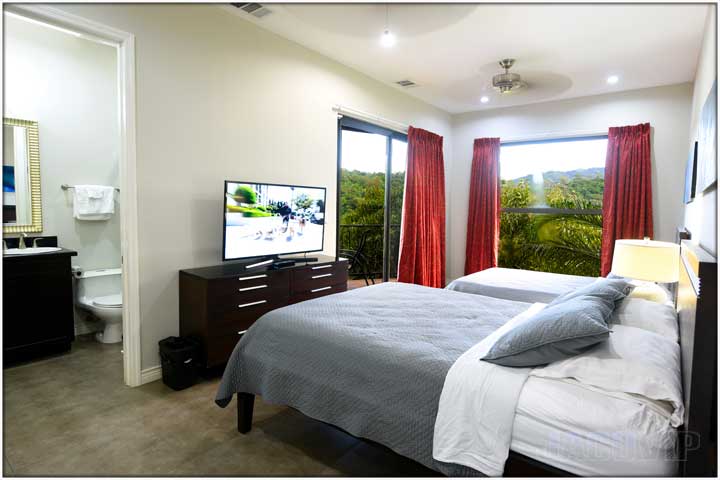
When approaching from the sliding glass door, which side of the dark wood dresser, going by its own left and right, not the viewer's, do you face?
left

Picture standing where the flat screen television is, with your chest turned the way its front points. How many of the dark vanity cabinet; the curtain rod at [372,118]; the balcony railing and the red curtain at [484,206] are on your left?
3

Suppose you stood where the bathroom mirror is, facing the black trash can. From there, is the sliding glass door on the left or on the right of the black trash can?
left

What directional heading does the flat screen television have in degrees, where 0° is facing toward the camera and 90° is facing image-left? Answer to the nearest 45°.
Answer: approximately 315°

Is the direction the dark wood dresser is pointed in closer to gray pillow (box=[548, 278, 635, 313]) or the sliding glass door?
the gray pillow

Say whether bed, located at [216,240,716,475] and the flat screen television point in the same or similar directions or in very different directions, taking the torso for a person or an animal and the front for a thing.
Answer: very different directions

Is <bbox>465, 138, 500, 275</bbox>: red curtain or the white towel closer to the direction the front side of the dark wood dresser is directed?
the red curtain

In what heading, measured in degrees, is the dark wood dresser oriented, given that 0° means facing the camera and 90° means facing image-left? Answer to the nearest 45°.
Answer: approximately 315°

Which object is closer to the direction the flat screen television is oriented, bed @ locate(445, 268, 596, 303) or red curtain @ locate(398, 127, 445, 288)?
the bed
